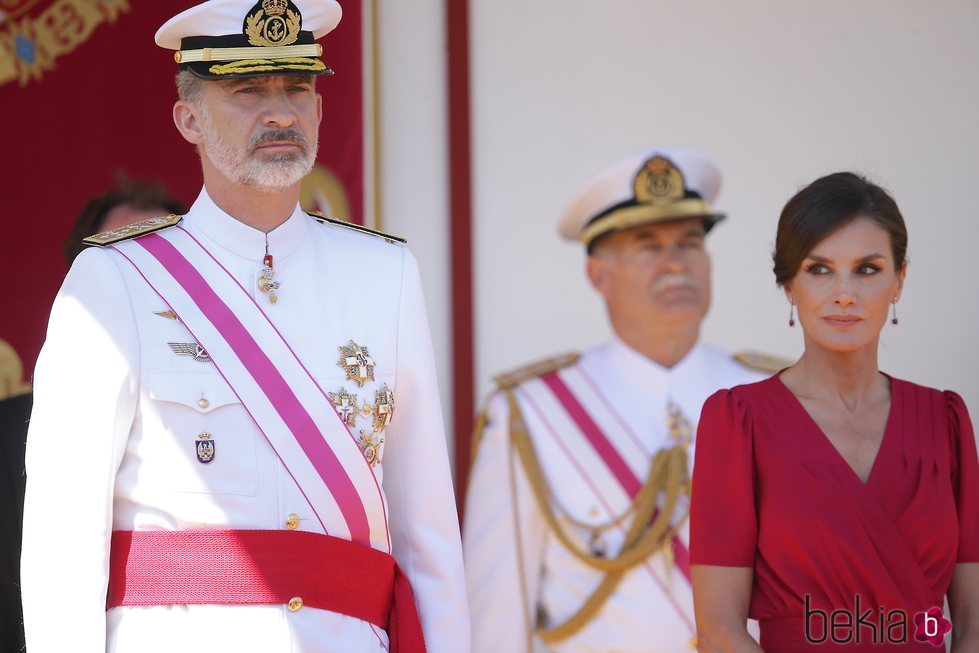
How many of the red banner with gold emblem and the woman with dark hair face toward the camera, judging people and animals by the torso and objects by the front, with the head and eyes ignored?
2

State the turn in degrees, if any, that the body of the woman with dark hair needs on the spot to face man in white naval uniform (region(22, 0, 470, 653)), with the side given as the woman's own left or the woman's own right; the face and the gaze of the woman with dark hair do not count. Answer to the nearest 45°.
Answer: approximately 90° to the woman's own right

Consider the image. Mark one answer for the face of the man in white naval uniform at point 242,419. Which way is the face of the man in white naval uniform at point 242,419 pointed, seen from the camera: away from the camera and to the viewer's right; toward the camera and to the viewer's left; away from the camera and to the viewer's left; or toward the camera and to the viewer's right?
toward the camera and to the viewer's right

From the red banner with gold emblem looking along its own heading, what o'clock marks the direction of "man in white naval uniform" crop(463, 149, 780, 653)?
The man in white naval uniform is roughly at 10 o'clock from the red banner with gold emblem.

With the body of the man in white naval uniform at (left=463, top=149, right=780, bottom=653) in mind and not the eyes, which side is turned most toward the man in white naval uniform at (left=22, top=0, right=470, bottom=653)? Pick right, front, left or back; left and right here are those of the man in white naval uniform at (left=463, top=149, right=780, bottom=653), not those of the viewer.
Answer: right

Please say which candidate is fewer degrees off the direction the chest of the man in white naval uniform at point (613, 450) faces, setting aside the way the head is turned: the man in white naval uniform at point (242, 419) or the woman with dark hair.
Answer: the woman with dark hair

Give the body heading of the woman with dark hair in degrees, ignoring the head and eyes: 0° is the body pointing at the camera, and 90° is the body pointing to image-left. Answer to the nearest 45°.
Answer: approximately 0°

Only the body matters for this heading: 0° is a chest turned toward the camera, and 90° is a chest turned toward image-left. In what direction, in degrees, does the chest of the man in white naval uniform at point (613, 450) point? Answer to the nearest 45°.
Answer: approximately 315°

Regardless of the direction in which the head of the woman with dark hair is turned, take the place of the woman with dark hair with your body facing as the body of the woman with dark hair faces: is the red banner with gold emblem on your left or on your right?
on your right
